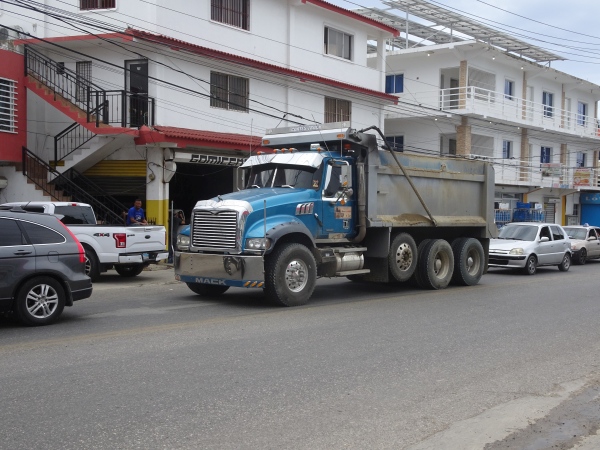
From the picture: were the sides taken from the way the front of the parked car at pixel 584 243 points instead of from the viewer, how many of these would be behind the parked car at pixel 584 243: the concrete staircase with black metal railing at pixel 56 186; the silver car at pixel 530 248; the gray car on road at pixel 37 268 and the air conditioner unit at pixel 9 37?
0

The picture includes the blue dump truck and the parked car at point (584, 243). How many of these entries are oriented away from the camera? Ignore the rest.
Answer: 0

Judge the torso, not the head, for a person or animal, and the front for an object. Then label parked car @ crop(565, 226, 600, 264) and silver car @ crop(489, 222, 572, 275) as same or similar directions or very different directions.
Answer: same or similar directions

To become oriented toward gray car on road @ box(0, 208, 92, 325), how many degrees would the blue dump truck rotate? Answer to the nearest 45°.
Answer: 0° — it already faces it

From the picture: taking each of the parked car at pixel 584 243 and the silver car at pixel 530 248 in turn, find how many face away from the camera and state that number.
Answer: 0

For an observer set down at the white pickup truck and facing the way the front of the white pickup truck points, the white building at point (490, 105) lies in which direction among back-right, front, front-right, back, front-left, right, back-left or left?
right

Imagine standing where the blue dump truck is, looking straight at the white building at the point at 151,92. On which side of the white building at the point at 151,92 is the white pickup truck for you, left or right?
left

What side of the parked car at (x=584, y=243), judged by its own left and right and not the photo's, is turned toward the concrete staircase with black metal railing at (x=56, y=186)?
front

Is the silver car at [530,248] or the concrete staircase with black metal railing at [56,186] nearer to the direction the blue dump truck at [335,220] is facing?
the concrete staircase with black metal railing

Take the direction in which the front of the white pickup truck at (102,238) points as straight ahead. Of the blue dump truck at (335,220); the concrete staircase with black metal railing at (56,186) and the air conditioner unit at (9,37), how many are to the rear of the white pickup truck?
1

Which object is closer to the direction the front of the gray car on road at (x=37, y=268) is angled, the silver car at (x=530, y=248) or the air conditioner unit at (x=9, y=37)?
the air conditioner unit

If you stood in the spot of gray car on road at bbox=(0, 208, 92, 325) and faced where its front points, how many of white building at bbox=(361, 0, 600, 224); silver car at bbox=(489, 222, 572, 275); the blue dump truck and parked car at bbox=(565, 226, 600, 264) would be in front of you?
0

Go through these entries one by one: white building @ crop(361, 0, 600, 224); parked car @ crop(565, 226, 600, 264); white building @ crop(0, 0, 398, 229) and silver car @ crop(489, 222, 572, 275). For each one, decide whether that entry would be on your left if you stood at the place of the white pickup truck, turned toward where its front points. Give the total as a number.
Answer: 0

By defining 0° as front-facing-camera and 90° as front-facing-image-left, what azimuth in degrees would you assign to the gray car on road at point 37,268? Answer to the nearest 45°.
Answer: approximately 90°

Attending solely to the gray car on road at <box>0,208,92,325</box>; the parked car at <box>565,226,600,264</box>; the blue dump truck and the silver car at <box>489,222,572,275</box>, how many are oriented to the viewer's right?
0

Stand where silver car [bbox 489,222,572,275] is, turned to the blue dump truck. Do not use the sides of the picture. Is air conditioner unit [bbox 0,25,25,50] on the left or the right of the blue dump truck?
right

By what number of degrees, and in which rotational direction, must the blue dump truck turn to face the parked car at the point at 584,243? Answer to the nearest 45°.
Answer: approximately 180°

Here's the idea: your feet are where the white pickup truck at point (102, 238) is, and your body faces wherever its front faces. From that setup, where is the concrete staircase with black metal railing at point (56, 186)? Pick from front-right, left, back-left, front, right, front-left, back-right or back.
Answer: front-right
